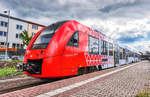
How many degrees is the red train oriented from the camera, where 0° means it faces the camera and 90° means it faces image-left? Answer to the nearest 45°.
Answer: approximately 45°

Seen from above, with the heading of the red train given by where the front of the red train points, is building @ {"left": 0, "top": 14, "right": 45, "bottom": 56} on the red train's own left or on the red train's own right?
on the red train's own right
